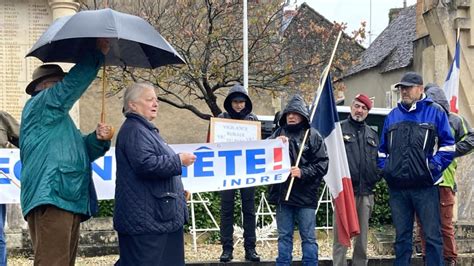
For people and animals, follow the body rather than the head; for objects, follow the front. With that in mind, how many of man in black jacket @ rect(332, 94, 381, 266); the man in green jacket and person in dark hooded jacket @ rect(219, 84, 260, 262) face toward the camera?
2

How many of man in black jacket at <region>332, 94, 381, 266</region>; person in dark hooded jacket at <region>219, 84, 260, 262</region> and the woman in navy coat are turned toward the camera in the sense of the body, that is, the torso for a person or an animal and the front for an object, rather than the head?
2

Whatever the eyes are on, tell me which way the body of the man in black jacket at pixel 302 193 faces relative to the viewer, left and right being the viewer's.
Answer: facing the viewer and to the left of the viewer

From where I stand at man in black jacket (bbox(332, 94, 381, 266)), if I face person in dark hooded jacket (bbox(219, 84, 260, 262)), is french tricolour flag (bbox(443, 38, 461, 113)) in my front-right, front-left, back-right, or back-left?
back-right

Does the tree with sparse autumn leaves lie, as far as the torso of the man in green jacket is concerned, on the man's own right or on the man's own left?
on the man's own left

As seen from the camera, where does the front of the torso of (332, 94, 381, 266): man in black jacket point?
toward the camera

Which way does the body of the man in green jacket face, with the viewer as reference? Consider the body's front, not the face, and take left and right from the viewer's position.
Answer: facing to the right of the viewer

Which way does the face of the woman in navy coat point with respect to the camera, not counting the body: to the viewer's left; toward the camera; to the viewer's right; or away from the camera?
to the viewer's right

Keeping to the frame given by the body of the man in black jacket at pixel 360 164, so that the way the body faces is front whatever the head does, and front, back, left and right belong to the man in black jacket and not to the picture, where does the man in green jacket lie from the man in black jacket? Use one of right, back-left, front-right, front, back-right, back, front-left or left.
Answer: front-right

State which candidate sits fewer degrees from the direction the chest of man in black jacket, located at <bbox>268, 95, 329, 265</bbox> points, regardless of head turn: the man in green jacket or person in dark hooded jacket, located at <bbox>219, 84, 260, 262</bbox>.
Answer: the man in green jacket

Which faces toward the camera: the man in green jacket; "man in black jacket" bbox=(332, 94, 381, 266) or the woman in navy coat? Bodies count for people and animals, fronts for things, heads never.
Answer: the man in black jacket

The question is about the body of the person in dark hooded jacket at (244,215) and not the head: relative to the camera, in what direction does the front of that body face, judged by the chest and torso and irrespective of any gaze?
toward the camera
